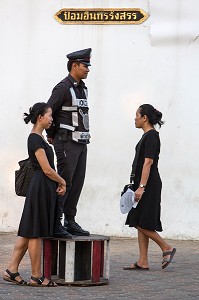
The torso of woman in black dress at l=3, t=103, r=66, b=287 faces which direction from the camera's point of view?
to the viewer's right

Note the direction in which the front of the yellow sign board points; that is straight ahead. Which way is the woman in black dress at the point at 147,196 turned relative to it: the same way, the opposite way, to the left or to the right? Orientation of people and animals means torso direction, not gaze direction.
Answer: to the right

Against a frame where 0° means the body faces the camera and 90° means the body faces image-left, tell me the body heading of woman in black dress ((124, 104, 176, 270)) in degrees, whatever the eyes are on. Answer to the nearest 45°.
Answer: approximately 90°

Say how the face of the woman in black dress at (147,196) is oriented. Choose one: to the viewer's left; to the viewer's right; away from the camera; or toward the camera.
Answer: to the viewer's left

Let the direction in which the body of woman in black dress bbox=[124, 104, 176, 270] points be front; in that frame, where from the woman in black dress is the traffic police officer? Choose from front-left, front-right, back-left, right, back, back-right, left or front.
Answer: front-left

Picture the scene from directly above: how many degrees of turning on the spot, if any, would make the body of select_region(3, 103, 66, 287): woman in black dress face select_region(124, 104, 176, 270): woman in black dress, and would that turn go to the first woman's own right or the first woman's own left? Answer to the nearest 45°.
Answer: approximately 45° to the first woman's own left

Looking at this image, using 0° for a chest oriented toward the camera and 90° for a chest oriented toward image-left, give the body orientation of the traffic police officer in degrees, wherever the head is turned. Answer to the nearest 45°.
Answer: approximately 315°

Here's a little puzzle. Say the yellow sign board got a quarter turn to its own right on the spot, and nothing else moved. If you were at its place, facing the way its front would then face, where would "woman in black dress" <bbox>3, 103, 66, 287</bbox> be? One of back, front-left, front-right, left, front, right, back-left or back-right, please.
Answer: left

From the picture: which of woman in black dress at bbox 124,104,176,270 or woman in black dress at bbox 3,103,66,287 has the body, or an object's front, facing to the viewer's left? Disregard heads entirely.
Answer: woman in black dress at bbox 124,104,176,270

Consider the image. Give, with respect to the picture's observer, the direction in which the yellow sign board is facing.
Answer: facing the viewer

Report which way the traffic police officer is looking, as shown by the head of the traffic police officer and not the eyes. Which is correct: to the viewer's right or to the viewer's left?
to the viewer's right
